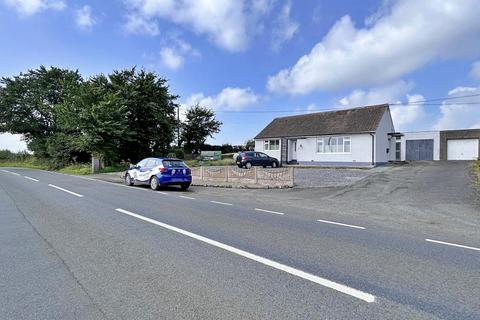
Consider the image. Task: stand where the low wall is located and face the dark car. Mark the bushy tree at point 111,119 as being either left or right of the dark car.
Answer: left

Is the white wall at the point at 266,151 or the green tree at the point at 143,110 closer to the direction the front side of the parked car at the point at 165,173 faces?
the green tree

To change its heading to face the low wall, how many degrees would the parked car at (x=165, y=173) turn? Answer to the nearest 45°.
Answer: approximately 135° to its right

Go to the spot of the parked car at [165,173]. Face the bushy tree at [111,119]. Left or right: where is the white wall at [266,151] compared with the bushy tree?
right

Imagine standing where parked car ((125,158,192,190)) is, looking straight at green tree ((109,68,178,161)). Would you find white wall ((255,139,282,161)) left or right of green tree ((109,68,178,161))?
right

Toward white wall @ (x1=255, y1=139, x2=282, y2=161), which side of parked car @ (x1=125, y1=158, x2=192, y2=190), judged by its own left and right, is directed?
right

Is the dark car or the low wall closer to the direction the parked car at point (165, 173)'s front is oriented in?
the dark car

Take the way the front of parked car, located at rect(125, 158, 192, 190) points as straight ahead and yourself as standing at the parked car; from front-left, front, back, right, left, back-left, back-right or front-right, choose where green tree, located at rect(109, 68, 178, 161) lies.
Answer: front-right

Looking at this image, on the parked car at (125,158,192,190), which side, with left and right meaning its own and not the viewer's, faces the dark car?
right

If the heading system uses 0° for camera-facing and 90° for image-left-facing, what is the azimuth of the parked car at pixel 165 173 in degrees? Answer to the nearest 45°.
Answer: approximately 135°
